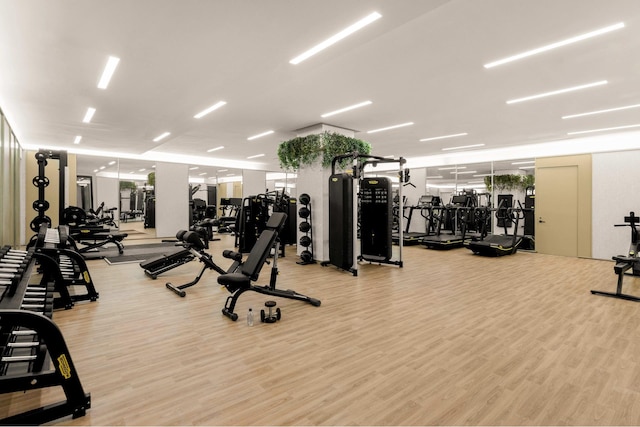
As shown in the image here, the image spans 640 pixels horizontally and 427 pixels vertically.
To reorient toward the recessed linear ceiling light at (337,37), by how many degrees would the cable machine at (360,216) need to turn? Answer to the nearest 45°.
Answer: approximately 45° to its right

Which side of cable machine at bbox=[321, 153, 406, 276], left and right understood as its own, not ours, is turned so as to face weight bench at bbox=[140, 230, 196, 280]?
right

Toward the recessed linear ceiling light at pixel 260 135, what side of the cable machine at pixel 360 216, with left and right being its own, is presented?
back

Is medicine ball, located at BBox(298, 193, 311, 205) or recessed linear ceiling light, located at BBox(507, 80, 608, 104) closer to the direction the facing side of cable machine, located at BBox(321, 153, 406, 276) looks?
the recessed linear ceiling light

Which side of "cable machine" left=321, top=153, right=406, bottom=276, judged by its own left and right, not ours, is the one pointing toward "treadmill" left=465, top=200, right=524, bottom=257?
left

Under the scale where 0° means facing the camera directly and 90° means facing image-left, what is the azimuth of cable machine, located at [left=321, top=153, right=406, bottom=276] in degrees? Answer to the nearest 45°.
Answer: approximately 315°

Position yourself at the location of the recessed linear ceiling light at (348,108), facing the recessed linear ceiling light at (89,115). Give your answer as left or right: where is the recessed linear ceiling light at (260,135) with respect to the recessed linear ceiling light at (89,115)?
right

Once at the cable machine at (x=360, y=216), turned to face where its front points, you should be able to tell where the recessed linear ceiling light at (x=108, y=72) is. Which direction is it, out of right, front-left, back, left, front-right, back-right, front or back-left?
right

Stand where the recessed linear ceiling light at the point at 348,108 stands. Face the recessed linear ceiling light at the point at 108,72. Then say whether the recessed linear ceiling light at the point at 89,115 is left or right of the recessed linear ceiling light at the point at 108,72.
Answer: right

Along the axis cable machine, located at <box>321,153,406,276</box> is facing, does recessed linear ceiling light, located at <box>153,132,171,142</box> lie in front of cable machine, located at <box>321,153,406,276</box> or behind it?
behind
